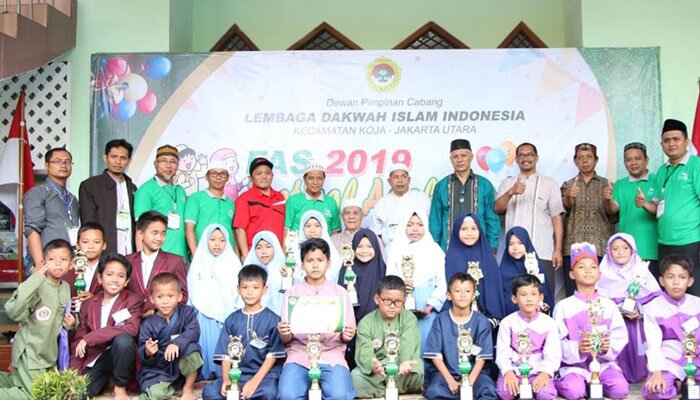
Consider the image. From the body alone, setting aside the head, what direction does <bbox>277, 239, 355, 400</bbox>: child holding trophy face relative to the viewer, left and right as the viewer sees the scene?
facing the viewer

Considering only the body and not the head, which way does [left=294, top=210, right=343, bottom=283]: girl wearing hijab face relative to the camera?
toward the camera

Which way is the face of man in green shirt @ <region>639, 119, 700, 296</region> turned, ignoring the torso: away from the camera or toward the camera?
toward the camera

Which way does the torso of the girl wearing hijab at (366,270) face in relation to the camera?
toward the camera

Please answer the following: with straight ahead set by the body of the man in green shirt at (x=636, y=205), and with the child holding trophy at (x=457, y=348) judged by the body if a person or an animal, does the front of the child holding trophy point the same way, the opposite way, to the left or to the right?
the same way

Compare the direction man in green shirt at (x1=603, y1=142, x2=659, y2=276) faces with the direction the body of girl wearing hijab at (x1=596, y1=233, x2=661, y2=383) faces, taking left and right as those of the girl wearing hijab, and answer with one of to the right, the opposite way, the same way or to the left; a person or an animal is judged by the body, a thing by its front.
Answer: the same way

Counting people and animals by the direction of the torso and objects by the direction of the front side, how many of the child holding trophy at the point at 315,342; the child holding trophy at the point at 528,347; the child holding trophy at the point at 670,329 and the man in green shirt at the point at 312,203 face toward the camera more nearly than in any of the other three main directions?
4

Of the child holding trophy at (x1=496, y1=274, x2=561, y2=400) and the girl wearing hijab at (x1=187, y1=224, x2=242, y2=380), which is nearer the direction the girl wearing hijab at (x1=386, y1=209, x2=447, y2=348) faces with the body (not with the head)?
the child holding trophy

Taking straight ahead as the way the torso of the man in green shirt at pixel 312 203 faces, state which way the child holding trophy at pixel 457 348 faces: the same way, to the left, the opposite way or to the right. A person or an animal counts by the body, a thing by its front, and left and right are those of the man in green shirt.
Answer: the same way

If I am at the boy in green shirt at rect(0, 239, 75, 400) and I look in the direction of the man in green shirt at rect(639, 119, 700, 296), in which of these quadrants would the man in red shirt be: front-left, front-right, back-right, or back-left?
front-left

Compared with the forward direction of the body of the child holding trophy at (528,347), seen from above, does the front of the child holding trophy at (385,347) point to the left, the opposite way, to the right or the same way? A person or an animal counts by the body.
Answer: the same way

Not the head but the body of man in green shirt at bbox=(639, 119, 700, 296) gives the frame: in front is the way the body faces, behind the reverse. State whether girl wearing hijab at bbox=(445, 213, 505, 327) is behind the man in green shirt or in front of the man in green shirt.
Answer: in front

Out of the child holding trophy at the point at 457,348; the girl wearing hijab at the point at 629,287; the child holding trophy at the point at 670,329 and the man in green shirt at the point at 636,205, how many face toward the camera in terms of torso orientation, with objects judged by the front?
4

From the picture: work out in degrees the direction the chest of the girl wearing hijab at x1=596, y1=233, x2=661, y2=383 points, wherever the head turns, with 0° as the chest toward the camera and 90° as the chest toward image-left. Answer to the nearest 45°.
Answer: approximately 0°

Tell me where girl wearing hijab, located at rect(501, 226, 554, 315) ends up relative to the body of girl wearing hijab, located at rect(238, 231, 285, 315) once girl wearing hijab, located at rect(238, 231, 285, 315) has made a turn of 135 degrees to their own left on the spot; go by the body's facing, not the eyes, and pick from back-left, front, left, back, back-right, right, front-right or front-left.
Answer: front-right

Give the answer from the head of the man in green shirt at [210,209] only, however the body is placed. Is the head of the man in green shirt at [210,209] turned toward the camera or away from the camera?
toward the camera

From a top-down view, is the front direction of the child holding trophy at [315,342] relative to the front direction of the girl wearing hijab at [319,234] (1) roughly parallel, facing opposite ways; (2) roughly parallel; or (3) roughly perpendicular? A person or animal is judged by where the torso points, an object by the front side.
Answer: roughly parallel

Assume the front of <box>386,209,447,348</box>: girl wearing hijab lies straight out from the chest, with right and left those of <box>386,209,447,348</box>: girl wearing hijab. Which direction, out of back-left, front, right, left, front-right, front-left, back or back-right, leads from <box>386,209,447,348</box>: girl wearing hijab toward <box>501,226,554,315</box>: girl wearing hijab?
left

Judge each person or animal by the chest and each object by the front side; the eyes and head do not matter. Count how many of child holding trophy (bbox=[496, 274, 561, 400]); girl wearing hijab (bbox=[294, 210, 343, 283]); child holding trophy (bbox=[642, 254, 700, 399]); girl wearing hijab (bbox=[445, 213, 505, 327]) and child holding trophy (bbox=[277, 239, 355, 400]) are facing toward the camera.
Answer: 5
